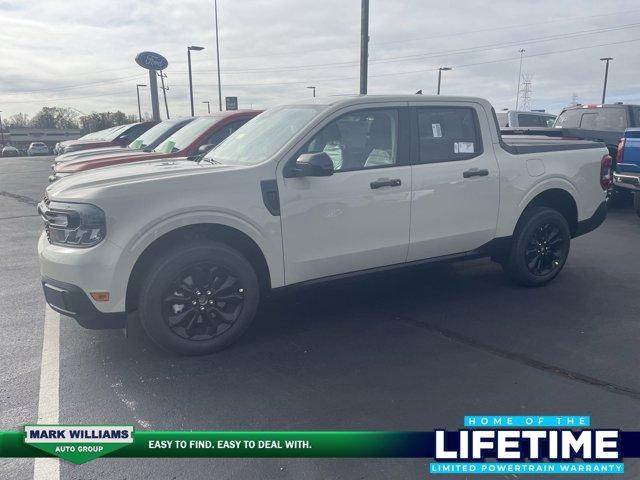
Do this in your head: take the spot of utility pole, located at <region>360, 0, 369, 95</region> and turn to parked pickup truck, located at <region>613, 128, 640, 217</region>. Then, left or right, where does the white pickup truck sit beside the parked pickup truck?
right

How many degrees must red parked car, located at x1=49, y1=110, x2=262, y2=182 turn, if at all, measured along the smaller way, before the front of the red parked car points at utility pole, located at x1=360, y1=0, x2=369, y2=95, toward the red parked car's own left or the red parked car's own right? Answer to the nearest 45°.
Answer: approximately 180°

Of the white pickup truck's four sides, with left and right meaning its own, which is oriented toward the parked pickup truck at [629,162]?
back

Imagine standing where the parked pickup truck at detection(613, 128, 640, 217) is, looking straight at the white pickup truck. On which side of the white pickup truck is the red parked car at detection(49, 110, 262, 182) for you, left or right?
right

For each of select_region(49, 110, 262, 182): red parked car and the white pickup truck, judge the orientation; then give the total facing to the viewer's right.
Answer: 0

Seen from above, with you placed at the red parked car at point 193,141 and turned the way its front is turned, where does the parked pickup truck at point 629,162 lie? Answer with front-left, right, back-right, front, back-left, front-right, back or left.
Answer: back-left

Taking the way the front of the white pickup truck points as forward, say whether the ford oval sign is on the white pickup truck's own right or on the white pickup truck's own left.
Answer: on the white pickup truck's own right

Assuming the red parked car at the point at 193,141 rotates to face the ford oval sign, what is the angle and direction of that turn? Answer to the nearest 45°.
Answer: approximately 135° to its right

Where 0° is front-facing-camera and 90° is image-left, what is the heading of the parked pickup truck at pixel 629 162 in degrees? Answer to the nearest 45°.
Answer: approximately 225°
